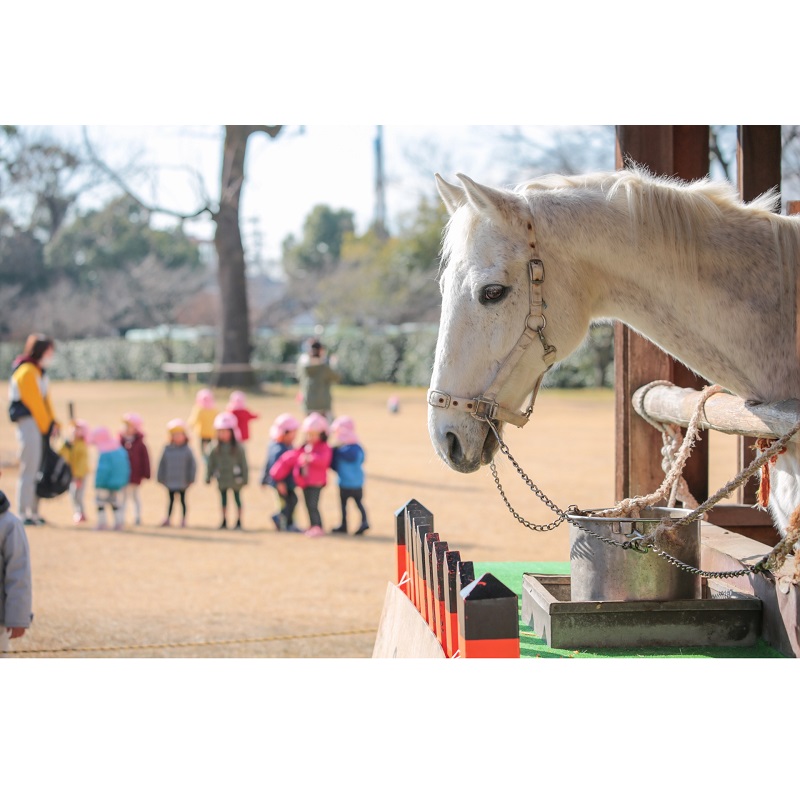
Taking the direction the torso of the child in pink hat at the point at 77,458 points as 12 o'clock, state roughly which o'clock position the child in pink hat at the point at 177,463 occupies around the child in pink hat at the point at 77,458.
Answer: the child in pink hat at the point at 177,463 is roughly at 9 o'clock from the child in pink hat at the point at 77,458.

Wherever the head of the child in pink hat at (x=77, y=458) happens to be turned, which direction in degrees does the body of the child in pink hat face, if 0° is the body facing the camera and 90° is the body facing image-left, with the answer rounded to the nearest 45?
approximately 45°

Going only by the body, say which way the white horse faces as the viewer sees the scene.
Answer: to the viewer's left

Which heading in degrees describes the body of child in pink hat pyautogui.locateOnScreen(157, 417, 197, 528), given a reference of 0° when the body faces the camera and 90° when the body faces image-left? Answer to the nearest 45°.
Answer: approximately 0°

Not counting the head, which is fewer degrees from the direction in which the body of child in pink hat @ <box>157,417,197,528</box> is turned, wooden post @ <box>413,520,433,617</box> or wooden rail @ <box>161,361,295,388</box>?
the wooden post

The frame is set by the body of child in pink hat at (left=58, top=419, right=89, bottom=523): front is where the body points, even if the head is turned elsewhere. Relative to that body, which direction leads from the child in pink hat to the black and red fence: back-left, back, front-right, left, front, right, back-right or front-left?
front-left

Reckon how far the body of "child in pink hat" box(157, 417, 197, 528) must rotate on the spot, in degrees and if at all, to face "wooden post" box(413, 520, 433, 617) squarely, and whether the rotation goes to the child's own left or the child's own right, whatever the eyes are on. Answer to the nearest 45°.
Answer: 0° — they already face it

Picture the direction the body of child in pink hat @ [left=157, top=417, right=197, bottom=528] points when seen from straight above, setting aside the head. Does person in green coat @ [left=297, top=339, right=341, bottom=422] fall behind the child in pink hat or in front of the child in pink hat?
behind
